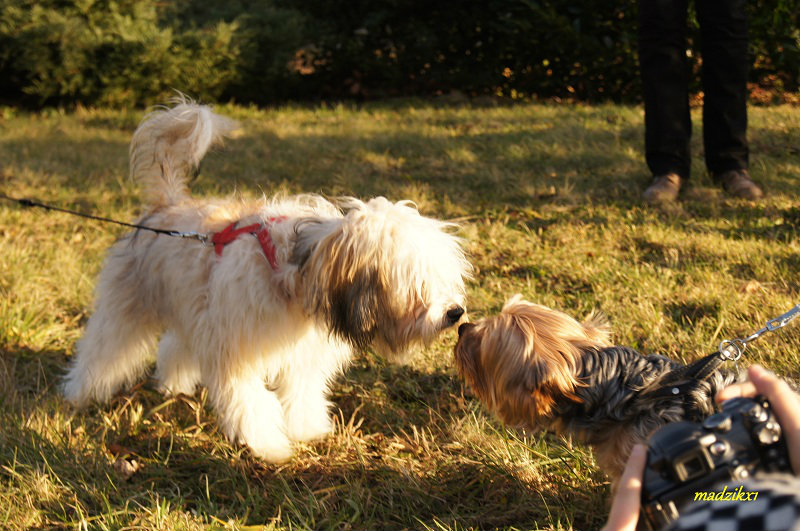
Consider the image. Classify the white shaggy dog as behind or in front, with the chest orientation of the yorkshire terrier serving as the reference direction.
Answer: in front

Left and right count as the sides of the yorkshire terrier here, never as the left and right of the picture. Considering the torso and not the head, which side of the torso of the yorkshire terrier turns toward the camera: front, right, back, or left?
left

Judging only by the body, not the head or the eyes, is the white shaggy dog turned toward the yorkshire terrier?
yes

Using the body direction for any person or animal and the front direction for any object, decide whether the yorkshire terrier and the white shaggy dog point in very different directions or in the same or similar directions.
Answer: very different directions

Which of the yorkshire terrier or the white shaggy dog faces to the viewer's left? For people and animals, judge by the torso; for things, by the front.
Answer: the yorkshire terrier

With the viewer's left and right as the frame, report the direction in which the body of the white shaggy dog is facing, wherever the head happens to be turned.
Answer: facing the viewer and to the right of the viewer

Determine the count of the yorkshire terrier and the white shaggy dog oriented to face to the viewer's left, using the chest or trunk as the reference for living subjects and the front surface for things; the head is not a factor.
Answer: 1
